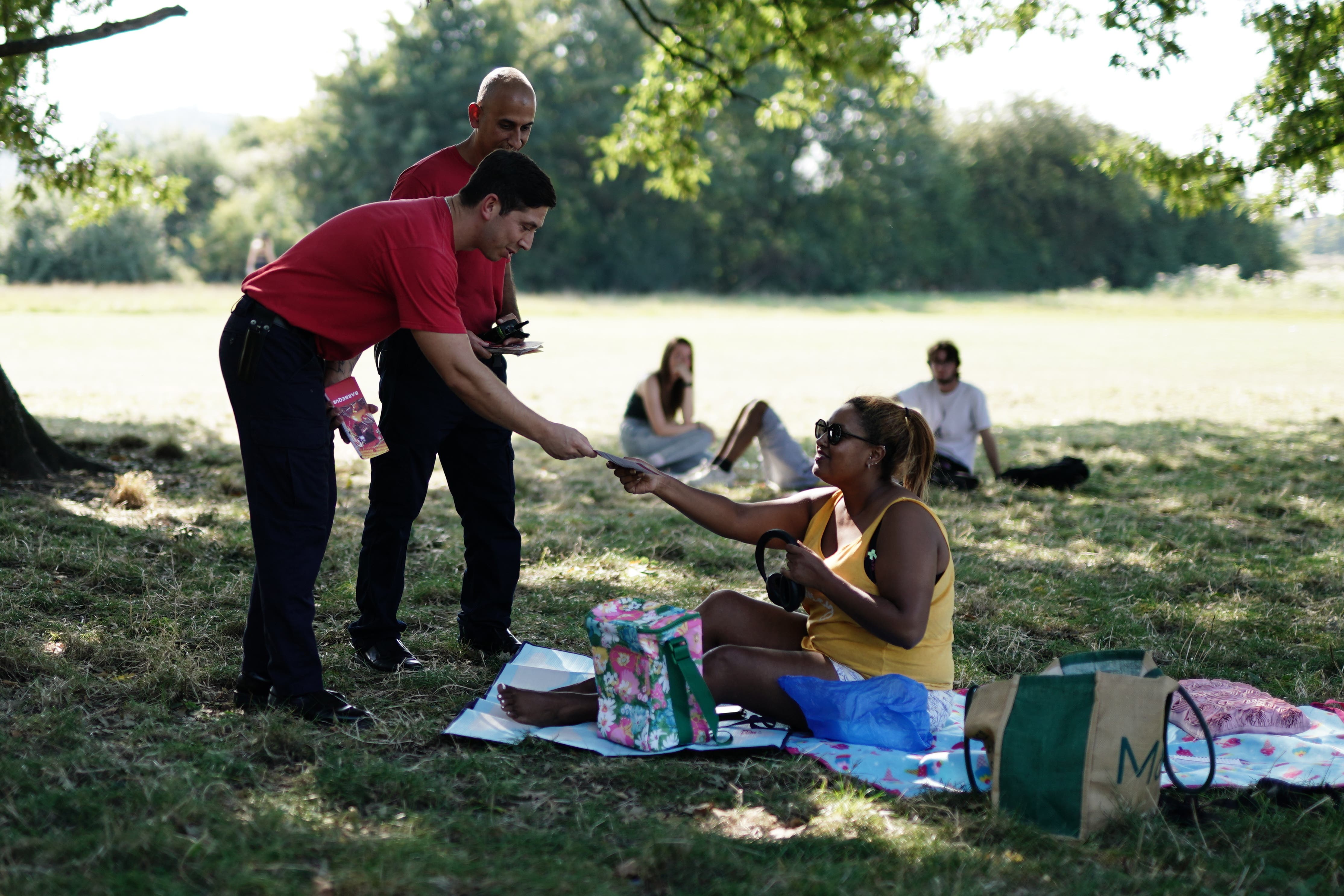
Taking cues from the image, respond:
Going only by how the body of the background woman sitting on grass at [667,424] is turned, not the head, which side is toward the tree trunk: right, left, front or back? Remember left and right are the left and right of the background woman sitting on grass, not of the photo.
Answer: right

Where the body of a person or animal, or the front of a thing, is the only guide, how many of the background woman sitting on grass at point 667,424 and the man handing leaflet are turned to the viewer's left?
0

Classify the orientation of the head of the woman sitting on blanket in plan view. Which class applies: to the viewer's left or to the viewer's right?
to the viewer's left

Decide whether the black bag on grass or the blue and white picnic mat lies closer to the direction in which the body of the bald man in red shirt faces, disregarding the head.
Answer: the blue and white picnic mat

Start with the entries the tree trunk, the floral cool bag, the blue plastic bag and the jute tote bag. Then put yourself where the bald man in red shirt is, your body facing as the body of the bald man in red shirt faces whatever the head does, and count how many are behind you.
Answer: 1

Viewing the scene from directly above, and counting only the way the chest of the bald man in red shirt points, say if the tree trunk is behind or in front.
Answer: behind

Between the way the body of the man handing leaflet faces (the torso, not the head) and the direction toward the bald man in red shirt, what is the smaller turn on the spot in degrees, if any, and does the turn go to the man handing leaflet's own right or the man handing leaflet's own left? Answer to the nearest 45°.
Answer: approximately 45° to the man handing leaflet's own left

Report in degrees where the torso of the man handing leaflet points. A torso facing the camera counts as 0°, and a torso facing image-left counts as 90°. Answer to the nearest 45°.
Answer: approximately 270°

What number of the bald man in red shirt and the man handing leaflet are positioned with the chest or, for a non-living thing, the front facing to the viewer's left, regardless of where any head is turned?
0

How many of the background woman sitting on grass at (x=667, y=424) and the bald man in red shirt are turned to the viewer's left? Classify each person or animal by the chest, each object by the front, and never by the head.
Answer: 0

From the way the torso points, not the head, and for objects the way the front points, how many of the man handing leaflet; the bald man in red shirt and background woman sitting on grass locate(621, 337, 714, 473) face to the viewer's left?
0

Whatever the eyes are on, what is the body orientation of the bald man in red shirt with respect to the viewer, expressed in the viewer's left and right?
facing the viewer and to the right of the viewer
